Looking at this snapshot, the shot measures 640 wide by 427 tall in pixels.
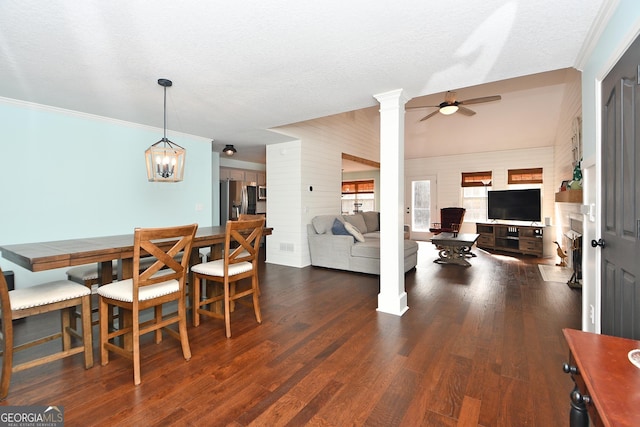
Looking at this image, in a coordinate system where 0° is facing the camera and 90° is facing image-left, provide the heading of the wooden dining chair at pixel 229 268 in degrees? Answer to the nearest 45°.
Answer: approximately 135°

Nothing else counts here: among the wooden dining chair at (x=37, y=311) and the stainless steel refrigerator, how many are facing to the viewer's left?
0

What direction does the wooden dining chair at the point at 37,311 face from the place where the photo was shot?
facing to the right of the viewer

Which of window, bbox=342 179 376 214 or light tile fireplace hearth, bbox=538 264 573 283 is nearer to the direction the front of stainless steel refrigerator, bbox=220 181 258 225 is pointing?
the light tile fireplace hearth

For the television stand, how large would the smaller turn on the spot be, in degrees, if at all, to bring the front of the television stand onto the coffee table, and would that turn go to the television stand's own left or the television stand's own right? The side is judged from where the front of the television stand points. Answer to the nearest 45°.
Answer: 0° — it already faces it

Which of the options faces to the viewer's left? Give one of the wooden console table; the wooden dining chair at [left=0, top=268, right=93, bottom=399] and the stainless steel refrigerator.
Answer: the wooden console table

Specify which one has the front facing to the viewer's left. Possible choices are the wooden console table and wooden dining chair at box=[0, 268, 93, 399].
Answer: the wooden console table

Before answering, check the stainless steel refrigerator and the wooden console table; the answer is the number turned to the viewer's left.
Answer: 1

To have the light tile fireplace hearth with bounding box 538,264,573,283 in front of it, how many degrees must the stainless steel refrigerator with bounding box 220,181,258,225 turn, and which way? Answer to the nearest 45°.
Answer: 0° — it already faces it

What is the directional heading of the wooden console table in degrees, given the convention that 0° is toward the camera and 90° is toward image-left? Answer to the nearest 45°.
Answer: approximately 90°
